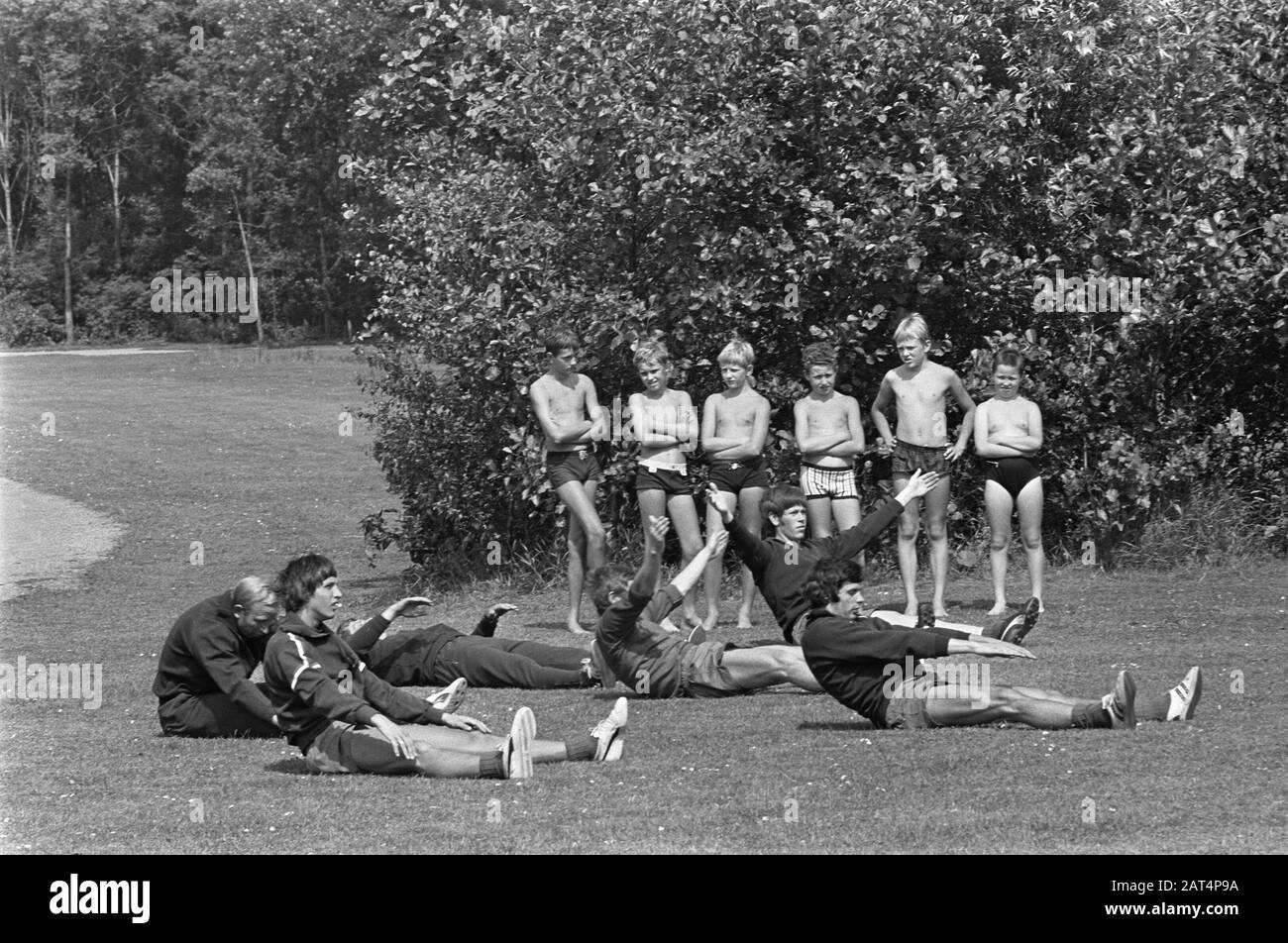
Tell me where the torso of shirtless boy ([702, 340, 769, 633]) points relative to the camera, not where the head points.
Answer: toward the camera

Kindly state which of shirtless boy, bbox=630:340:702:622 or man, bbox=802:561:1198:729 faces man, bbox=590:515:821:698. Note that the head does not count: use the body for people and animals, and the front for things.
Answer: the shirtless boy

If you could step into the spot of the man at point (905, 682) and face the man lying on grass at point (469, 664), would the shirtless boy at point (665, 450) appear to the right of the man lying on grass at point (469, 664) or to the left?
right

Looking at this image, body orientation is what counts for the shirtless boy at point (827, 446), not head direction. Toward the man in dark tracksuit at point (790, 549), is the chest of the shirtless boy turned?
yes

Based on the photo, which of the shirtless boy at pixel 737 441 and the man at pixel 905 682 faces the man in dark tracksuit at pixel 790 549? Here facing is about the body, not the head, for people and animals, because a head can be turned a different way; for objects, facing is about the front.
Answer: the shirtless boy

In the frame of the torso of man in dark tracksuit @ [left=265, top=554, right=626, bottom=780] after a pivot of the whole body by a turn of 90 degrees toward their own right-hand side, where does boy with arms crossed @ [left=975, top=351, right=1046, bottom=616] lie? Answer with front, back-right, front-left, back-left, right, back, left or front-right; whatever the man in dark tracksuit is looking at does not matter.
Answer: back-left

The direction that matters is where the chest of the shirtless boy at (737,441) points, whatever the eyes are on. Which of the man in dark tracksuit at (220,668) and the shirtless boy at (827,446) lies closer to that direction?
the man in dark tracksuit

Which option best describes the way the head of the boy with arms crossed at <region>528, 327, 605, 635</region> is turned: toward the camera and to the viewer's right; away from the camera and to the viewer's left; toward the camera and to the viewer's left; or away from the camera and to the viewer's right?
toward the camera and to the viewer's right

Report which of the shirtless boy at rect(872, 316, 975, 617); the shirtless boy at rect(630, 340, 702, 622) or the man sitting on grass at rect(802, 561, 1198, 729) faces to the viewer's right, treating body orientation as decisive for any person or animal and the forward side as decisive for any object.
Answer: the man sitting on grass

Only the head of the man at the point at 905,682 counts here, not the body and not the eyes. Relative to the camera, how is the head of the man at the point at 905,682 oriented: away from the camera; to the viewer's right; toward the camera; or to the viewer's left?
to the viewer's right

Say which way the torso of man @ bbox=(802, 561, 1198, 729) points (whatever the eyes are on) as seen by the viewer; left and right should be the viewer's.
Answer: facing to the right of the viewer

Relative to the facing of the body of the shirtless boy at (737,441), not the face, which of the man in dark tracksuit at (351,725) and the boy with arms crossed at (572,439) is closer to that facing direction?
the man in dark tracksuit

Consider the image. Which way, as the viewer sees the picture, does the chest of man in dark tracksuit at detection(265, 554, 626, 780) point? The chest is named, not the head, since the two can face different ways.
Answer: to the viewer's right

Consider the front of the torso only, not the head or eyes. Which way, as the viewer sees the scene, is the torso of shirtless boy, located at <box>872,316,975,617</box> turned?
toward the camera

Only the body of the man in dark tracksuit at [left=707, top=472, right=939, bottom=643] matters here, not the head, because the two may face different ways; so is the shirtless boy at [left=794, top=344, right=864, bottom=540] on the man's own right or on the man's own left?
on the man's own left

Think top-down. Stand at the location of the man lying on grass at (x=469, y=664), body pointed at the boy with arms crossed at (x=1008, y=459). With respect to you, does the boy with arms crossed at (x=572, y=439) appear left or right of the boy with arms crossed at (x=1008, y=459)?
left
